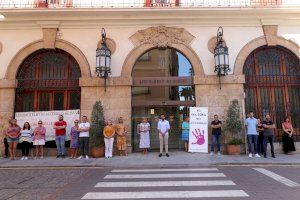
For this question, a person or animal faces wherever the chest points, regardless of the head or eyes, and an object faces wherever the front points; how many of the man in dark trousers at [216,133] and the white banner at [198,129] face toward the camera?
2

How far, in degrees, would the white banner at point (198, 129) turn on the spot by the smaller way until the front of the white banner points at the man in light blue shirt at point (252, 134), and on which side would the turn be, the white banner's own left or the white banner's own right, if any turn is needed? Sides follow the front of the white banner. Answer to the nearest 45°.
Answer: approximately 90° to the white banner's own left

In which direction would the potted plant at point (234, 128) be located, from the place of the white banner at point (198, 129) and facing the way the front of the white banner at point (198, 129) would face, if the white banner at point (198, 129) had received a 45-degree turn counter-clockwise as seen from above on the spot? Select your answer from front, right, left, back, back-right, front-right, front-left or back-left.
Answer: front-left

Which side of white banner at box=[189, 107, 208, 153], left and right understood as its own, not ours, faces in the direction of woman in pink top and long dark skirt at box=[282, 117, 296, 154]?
left

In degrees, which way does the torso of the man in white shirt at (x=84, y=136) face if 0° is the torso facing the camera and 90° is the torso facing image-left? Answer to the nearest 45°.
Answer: approximately 0°

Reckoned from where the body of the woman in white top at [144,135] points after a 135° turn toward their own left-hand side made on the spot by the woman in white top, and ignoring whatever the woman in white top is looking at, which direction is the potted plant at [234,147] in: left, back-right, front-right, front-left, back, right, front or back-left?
front-right

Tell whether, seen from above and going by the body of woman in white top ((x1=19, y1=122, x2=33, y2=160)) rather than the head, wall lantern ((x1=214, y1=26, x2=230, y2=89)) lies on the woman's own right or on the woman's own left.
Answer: on the woman's own left
